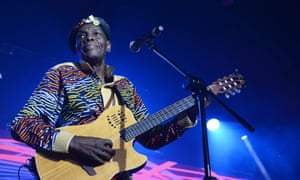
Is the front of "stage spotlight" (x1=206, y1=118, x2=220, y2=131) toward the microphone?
yes

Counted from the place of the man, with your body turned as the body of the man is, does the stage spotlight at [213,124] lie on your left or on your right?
on your left

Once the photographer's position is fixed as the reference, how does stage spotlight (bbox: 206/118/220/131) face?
facing the viewer

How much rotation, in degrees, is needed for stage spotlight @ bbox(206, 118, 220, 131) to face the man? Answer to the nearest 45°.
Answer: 0° — it already faces them

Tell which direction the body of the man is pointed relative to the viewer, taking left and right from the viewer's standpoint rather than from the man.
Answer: facing the viewer and to the right of the viewer

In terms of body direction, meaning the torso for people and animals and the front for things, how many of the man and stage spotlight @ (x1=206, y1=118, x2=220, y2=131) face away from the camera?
0
